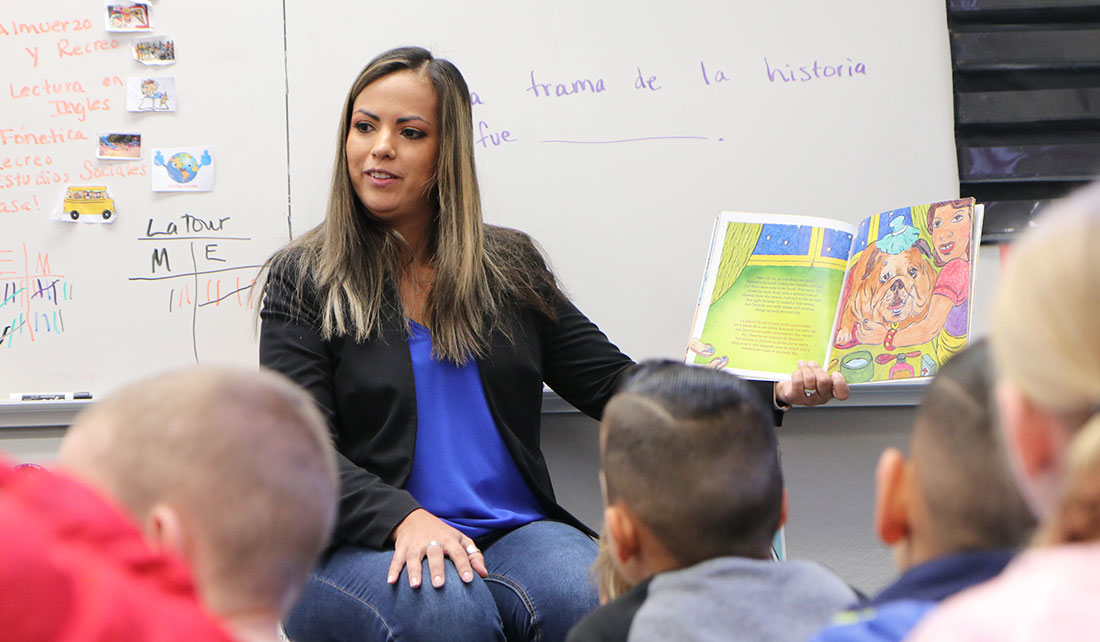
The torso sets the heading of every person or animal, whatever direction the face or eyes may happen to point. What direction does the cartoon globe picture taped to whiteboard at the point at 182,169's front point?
toward the camera

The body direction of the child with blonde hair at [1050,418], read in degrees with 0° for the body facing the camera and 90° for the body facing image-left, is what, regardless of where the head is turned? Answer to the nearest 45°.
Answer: approximately 135°

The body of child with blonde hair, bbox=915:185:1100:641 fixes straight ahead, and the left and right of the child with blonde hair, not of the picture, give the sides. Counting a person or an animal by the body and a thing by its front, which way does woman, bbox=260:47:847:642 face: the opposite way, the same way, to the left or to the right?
the opposite way

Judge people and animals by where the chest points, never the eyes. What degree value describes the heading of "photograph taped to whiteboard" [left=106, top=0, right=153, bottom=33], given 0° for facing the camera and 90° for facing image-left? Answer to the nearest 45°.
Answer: approximately 0°

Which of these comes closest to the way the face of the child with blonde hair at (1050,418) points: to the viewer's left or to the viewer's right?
to the viewer's left

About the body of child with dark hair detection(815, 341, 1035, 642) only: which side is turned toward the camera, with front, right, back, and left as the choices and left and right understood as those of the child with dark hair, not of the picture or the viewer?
back

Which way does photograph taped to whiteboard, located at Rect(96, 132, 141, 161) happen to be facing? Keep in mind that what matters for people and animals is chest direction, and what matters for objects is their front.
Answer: toward the camera

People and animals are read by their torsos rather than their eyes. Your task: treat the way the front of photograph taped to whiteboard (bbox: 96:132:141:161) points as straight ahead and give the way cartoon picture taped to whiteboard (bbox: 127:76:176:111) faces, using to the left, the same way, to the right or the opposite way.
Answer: the same way
